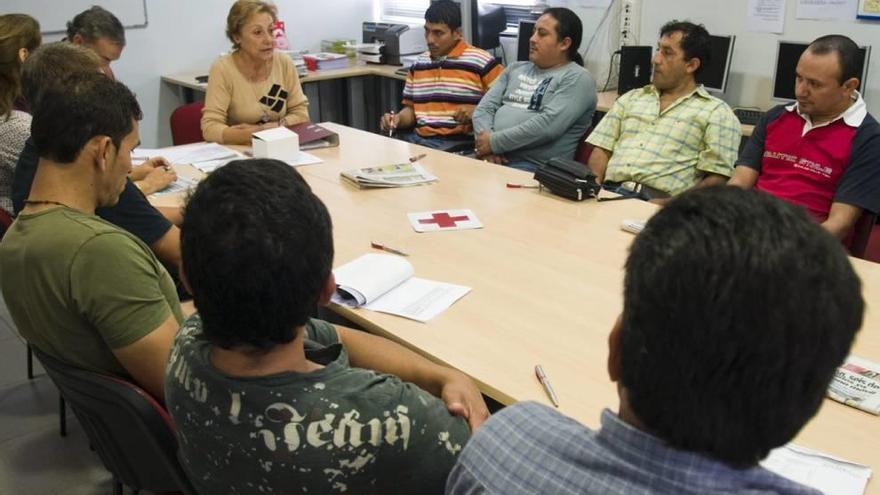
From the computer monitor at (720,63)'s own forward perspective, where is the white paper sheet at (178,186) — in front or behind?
in front

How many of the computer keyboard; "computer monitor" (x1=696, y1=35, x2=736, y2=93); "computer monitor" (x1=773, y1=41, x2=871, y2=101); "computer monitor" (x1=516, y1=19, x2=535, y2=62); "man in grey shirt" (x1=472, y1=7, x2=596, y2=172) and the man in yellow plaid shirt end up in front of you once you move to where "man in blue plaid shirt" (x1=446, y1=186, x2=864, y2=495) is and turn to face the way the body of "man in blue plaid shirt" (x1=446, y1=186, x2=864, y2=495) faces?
6

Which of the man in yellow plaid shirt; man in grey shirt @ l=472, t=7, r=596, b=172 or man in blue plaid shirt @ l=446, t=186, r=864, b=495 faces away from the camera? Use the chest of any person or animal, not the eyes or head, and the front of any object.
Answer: man in blue plaid shirt @ l=446, t=186, r=864, b=495

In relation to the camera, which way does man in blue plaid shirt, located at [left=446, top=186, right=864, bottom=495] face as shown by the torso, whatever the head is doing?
away from the camera

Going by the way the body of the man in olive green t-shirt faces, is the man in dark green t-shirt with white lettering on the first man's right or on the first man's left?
on the first man's right

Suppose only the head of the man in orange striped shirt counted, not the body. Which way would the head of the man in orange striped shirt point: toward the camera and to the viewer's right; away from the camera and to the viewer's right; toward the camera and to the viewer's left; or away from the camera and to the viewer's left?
toward the camera and to the viewer's left

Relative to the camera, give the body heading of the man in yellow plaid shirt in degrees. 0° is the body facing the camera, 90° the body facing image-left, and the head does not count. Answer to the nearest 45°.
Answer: approximately 45°

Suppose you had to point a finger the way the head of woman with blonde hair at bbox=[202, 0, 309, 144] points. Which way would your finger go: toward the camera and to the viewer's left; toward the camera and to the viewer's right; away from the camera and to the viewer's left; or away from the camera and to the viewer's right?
toward the camera and to the viewer's right

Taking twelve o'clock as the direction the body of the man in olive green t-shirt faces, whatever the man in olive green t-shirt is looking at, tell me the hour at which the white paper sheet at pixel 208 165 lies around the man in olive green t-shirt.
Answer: The white paper sheet is roughly at 11 o'clock from the man in olive green t-shirt.

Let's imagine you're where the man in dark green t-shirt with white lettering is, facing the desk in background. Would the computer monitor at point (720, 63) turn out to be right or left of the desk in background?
right

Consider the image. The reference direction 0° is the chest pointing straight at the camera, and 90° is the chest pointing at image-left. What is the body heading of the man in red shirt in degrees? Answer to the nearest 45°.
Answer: approximately 45°

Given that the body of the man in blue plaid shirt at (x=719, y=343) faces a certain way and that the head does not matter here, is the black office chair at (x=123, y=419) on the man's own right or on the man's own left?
on the man's own left

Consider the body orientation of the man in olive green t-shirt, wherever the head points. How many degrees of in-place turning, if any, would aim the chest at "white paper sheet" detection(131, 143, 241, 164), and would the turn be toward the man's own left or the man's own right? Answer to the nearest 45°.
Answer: approximately 45° to the man's own left

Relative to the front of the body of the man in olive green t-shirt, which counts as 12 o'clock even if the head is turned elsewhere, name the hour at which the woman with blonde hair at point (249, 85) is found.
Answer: The woman with blonde hair is roughly at 11 o'clock from the man in olive green t-shirt.

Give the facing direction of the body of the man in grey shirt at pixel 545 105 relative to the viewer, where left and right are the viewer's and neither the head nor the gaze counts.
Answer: facing the viewer and to the left of the viewer
